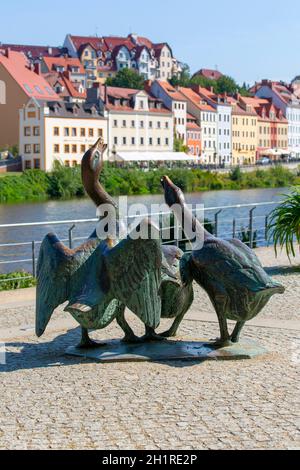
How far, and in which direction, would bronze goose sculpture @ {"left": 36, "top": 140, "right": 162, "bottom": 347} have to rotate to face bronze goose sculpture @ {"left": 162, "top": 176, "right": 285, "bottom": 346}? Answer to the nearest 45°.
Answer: approximately 45° to its right

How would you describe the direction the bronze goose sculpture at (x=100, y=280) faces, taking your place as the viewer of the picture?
facing away from the viewer and to the right of the viewer

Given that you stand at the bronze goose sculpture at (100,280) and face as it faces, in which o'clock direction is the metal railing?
The metal railing is roughly at 11 o'clock from the bronze goose sculpture.

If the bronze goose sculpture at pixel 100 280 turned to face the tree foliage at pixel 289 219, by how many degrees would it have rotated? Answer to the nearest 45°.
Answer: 0° — it already faces it
